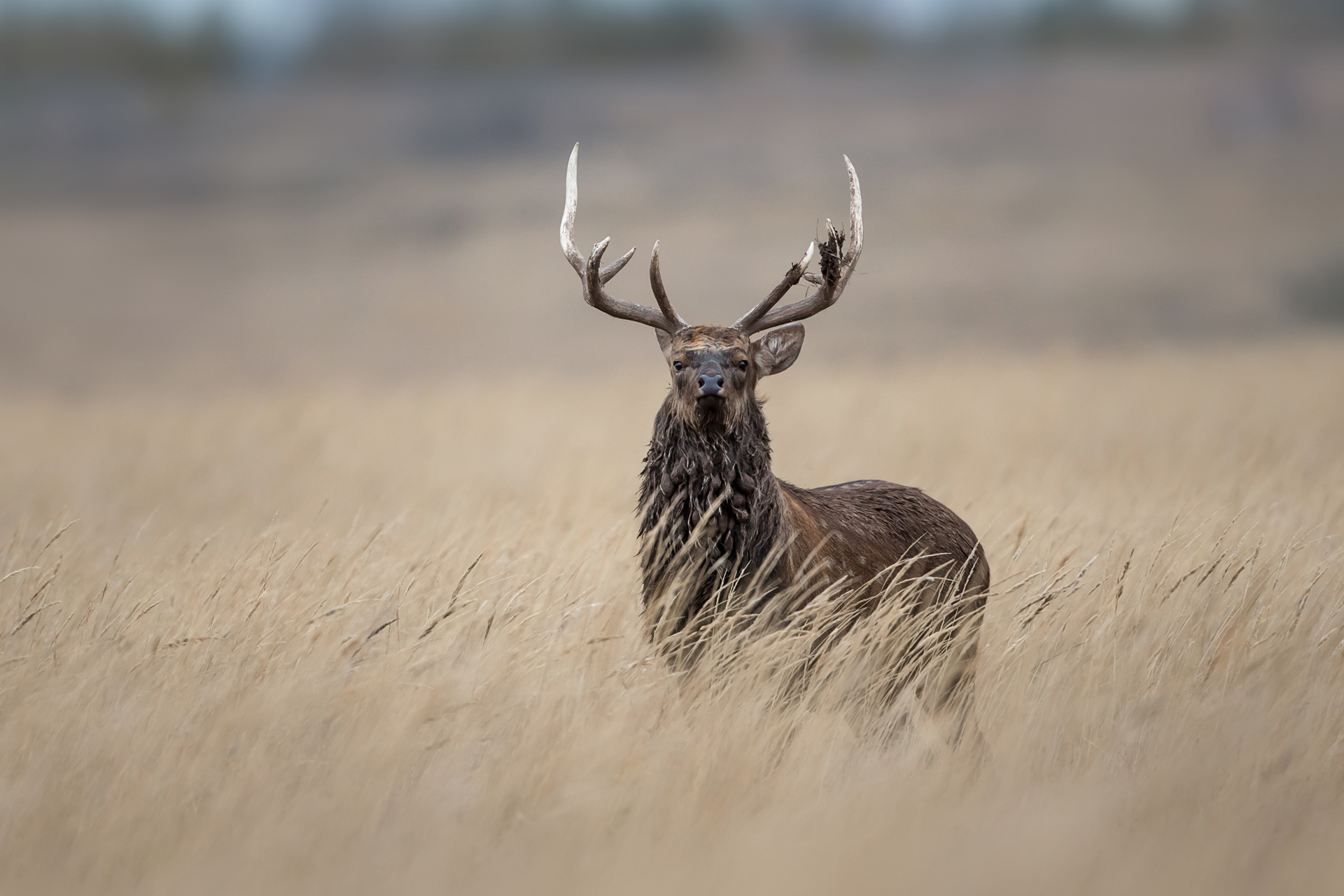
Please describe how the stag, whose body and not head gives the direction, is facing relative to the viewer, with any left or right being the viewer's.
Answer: facing the viewer and to the left of the viewer
